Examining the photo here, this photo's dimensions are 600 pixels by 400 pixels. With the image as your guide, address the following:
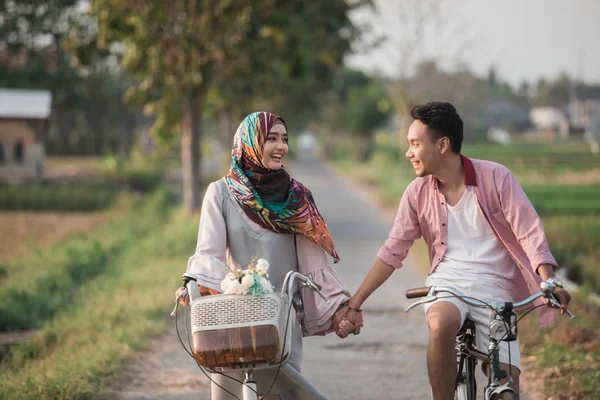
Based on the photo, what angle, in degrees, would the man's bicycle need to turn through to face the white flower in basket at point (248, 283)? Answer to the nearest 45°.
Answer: approximately 45° to its right

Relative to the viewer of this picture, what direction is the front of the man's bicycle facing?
facing the viewer

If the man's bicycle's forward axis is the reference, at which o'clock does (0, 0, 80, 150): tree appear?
The tree is roughly at 5 o'clock from the man's bicycle.

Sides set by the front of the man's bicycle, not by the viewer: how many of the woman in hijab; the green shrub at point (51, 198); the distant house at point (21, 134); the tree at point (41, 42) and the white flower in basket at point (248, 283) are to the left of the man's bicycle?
0

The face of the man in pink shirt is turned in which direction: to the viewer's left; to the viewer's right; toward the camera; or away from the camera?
to the viewer's left

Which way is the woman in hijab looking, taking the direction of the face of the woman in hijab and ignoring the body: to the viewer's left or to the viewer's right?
to the viewer's right

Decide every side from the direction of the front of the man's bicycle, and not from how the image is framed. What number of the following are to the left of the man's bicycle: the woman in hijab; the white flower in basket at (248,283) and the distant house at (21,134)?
0

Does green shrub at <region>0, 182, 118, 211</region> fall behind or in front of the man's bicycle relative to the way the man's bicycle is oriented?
behind

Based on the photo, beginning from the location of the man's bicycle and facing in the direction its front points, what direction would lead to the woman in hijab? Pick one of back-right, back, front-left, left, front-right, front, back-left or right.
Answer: right

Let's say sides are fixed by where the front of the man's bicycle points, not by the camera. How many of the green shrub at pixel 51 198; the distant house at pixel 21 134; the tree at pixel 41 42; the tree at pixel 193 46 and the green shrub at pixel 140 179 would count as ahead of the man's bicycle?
0

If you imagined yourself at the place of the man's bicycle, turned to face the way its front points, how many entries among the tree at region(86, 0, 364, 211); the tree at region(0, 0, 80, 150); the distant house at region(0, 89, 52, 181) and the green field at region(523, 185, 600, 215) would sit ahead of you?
0

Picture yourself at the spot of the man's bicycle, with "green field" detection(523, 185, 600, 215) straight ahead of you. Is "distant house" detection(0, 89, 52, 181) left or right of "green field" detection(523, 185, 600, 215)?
left

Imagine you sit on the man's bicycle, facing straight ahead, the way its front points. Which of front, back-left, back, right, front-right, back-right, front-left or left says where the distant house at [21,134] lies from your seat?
back-right
